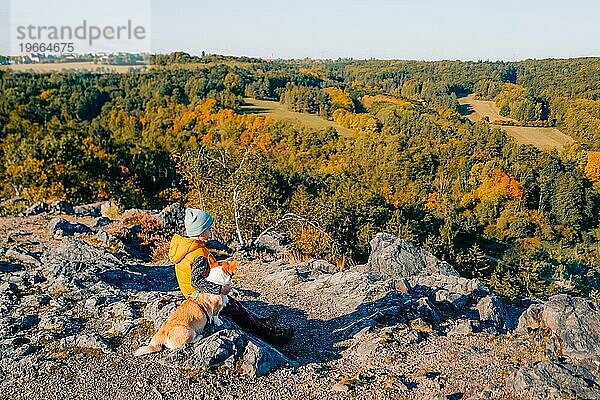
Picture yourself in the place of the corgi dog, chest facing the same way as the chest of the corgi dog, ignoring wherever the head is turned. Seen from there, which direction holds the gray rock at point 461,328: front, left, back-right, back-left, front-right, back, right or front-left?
front-right

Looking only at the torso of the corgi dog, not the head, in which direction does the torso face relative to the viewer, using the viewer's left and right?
facing away from the viewer and to the right of the viewer

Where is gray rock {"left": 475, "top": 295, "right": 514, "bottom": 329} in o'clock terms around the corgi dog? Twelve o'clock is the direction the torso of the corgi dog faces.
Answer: The gray rock is roughly at 1 o'clock from the corgi dog.

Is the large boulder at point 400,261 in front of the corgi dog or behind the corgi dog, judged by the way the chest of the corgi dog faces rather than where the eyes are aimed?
in front

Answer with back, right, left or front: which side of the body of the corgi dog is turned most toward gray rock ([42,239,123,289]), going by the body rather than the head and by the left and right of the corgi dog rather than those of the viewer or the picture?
left

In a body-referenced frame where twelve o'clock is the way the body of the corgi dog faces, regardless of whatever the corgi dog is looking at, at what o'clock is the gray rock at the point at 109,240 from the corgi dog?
The gray rock is roughly at 10 o'clock from the corgi dog.

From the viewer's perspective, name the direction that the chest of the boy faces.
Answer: to the viewer's right

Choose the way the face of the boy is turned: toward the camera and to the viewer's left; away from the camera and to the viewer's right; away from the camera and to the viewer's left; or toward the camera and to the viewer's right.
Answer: away from the camera and to the viewer's right

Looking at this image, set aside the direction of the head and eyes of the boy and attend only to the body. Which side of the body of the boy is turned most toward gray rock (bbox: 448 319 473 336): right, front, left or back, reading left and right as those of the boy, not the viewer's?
front

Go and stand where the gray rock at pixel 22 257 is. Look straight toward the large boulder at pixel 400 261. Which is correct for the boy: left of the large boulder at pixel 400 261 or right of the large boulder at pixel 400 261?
right

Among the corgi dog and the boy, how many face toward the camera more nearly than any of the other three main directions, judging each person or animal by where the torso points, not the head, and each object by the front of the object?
0

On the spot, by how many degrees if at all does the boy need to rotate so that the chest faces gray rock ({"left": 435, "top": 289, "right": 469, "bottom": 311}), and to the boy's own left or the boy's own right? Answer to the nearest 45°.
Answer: approximately 45° to the boy's own left
